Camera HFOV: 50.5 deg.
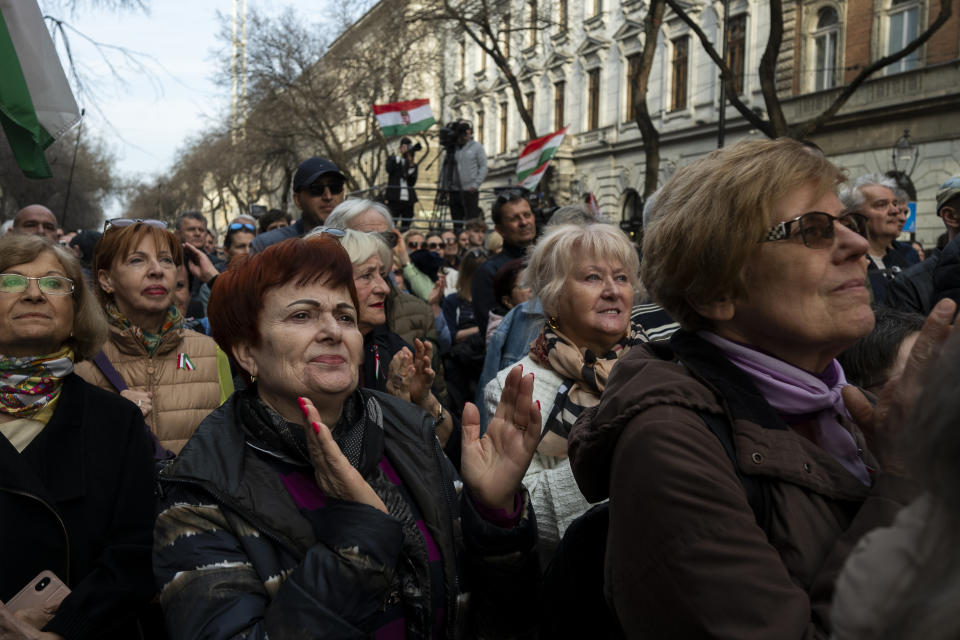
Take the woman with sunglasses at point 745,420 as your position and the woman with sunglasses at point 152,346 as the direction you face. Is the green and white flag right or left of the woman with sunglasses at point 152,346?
right

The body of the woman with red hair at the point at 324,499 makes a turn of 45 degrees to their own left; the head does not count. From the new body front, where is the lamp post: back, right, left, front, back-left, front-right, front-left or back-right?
front-left

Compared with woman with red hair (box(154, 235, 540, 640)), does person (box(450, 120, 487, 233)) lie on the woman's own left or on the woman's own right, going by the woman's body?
on the woman's own left

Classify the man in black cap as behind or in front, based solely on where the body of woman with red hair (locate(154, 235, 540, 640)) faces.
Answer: behind

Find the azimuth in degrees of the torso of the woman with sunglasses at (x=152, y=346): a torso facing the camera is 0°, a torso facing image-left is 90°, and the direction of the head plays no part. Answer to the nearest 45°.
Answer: approximately 0°

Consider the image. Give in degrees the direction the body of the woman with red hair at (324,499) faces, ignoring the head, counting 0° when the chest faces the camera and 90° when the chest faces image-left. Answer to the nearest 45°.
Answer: approximately 315°

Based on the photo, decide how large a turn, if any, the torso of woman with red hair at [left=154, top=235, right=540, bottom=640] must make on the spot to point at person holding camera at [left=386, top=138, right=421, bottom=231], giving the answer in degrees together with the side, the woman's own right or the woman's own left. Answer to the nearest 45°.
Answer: approximately 135° to the woman's own left
